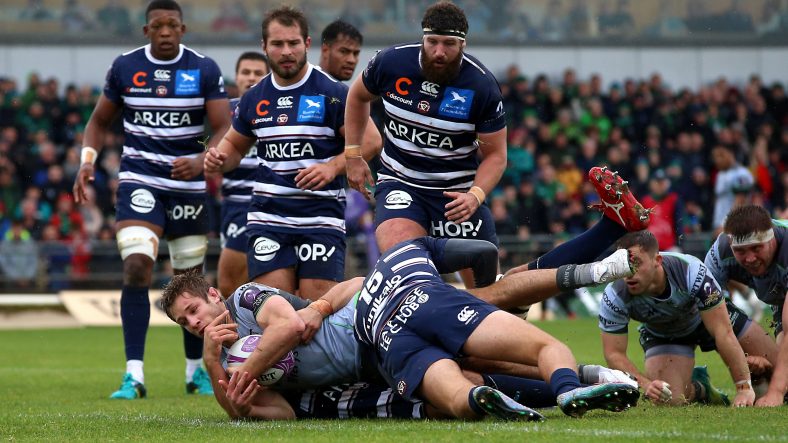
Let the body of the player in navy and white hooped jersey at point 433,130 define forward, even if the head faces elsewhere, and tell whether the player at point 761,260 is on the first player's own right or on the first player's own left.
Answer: on the first player's own left

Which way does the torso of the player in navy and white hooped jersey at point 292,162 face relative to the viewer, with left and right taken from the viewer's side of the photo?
facing the viewer

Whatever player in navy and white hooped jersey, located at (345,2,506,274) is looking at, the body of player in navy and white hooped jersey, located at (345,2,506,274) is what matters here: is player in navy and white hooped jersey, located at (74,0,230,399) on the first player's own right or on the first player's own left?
on the first player's own right

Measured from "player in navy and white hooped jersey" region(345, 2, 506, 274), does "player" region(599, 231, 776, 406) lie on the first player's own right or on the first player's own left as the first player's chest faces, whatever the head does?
on the first player's own left

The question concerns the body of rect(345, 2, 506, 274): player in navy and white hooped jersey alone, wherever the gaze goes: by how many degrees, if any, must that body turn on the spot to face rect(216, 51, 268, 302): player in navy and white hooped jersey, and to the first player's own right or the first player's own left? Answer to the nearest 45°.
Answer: approximately 135° to the first player's own right

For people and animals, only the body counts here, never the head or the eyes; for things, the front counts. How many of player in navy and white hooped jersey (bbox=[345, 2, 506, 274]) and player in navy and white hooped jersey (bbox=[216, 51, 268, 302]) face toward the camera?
2

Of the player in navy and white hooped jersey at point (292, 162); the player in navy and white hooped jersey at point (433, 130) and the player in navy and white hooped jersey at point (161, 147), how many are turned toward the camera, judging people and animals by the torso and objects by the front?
3

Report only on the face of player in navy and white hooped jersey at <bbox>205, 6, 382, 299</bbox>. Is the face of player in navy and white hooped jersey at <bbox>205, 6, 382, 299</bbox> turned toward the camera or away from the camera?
toward the camera

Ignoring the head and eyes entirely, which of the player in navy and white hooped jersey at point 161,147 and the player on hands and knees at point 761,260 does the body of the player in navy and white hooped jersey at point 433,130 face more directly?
the player on hands and knees

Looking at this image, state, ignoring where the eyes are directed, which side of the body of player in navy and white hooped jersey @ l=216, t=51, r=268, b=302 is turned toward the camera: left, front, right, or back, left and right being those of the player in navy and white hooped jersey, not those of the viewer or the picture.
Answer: front

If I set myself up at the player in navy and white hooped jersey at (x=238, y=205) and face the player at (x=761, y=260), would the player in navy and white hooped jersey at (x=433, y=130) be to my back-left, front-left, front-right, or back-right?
front-right

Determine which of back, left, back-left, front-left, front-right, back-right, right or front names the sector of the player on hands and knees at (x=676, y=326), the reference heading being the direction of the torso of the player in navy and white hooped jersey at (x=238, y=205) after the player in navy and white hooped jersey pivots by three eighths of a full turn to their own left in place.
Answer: right
